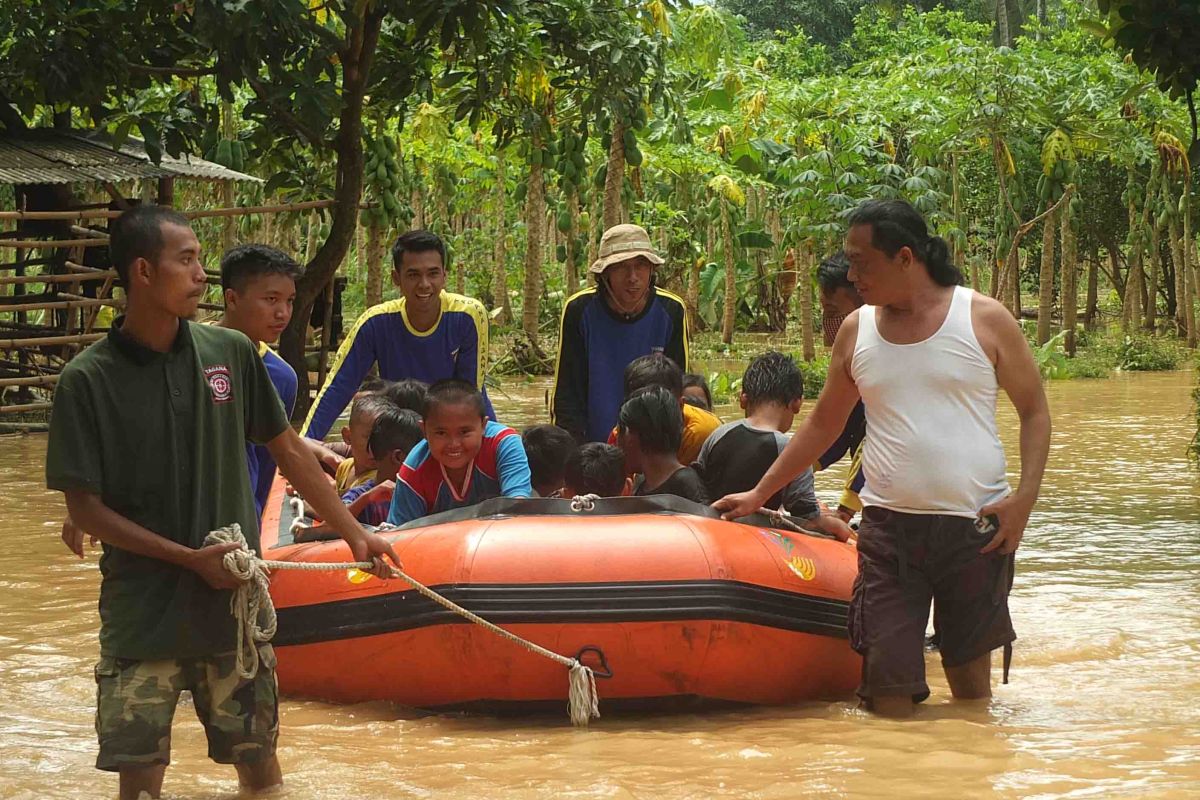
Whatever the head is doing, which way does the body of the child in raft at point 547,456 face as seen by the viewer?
away from the camera

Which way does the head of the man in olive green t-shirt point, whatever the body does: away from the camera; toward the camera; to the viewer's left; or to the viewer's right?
to the viewer's right

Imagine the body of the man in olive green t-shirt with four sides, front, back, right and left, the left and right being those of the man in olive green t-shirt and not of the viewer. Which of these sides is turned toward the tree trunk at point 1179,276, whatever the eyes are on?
left

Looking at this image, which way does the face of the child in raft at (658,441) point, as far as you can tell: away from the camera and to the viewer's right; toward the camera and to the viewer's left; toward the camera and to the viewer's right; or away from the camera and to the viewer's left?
away from the camera and to the viewer's left

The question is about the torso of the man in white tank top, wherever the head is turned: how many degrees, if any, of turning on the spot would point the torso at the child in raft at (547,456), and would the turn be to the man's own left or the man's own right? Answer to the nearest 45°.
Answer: approximately 90° to the man's own right

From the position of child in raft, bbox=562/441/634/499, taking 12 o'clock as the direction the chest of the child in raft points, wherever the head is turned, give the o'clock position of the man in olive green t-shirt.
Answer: The man in olive green t-shirt is roughly at 7 o'clock from the child in raft.

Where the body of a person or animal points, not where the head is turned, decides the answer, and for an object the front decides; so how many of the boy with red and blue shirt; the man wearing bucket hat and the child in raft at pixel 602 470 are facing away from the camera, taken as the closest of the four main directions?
1

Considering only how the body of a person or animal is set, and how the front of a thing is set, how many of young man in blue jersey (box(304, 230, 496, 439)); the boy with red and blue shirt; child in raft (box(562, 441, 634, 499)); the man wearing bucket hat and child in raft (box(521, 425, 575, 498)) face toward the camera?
3

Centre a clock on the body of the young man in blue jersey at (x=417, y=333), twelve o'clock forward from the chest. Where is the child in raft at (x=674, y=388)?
The child in raft is roughly at 10 o'clock from the young man in blue jersey.

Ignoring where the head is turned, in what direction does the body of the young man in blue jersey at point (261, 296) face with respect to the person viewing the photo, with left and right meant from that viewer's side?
facing the viewer and to the right of the viewer

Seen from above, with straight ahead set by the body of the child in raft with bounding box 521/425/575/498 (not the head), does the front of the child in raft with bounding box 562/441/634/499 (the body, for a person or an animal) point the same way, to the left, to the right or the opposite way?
the same way

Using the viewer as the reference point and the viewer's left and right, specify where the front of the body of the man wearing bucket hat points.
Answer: facing the viewer

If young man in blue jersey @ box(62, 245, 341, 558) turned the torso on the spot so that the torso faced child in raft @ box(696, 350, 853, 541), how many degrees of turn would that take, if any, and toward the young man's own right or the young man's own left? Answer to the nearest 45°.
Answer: approximately 45° to the young man's own left

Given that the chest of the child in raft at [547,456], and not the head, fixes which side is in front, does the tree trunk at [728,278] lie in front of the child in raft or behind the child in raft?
in front

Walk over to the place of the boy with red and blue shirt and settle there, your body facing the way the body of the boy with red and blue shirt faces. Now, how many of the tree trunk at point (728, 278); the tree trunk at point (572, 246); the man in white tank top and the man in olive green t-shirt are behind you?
2

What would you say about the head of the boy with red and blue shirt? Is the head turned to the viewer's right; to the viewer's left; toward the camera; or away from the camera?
toward the camera

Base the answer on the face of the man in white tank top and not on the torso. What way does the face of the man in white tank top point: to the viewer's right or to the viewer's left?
to the viewer's left
